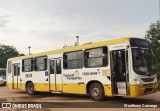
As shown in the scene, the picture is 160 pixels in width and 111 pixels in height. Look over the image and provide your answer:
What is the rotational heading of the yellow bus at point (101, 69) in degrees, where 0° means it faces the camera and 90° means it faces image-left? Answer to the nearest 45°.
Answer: approximately 315°

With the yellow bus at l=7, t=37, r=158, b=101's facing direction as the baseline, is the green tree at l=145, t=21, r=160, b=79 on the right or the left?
on its left
